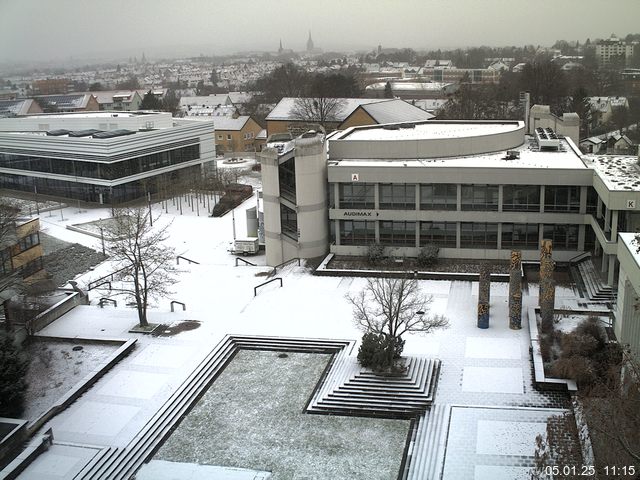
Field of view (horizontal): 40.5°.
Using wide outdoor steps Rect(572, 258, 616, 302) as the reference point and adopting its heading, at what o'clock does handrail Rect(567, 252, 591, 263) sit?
The handrail is roughly at 4 o'clock from the wide outdoor steps.

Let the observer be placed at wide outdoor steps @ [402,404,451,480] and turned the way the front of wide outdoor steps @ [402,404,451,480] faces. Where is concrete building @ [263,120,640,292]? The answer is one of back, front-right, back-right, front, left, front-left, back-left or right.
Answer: right

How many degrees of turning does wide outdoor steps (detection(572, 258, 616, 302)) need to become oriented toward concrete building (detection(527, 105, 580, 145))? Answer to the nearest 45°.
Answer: approximately 135° to its right

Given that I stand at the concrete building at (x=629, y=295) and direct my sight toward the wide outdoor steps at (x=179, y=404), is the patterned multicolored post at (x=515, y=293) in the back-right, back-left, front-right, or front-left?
front-right

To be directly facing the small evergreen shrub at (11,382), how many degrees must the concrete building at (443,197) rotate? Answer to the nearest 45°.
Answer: approximately 45° to its right

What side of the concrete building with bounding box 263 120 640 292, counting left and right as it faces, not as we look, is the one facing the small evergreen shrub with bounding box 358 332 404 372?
front

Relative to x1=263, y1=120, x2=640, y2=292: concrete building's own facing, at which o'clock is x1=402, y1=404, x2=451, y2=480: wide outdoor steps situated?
The wide outdoor steps is roughly at 12 o'clock from the concrete building.

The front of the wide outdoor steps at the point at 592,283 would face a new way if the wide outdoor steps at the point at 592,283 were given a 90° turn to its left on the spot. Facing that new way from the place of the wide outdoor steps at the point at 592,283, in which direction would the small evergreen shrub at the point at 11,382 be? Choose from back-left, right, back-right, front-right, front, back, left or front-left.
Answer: right

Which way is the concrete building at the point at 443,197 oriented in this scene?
toward the camera

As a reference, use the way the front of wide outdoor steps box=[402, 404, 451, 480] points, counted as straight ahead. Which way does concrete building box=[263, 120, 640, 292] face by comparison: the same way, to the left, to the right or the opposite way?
to the left

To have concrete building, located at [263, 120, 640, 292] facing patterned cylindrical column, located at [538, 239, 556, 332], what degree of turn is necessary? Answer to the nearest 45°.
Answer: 0° — it already faces it

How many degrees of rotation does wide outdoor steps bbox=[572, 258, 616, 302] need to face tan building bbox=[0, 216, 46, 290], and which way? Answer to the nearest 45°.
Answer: approximately 45° to its right

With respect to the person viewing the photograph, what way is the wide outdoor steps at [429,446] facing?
facing to the left of the viewer
